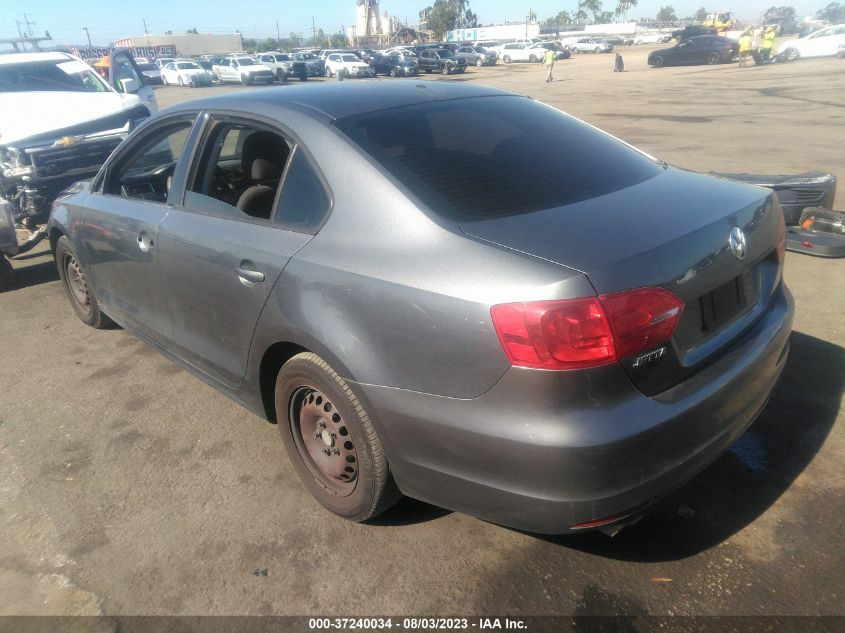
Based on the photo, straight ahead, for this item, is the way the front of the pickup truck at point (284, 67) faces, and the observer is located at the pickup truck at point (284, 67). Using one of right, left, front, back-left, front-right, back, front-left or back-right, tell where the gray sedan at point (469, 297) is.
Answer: front-right

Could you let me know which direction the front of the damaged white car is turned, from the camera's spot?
facing the viewer and to the right of the viewer

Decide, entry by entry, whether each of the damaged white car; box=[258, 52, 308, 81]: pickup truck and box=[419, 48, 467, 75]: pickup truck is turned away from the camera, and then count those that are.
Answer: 0

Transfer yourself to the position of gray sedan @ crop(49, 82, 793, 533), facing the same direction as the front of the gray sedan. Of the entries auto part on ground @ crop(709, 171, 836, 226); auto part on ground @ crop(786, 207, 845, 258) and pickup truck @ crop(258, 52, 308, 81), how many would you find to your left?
0

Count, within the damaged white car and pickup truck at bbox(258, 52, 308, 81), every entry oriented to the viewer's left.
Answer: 0

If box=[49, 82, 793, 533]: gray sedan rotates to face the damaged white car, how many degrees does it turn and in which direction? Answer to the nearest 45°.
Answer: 0° — it already faces it

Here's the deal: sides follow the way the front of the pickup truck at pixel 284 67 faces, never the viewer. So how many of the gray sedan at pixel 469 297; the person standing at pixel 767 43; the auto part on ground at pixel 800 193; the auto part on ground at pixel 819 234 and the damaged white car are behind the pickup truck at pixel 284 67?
0

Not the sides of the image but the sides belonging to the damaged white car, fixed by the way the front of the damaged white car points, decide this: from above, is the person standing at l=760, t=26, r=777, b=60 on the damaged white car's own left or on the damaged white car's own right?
on the damaged white car's own left

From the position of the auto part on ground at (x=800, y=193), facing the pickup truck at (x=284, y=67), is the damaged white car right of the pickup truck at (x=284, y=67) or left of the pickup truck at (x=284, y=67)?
left

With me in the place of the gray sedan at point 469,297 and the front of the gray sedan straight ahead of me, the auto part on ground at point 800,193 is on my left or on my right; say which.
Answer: on my right

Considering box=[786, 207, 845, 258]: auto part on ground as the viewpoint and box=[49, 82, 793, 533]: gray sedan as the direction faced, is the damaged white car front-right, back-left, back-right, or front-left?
front-right

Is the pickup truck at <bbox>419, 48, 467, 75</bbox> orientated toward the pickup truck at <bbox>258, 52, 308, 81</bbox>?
no

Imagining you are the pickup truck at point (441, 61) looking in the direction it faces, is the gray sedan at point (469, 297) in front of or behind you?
in front

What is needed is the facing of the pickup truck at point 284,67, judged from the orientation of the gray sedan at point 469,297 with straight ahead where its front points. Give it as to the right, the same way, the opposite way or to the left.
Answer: the opposite way

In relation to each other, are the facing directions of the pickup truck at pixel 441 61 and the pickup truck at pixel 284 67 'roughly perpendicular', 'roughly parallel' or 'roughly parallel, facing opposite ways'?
roughly parallel

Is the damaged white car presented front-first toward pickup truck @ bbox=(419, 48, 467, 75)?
no

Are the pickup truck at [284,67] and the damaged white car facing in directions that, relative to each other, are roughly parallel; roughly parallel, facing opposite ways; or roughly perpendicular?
roughly parallel

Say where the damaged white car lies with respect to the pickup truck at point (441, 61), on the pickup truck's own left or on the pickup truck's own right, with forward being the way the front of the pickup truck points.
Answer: on the pickup truck's own right
